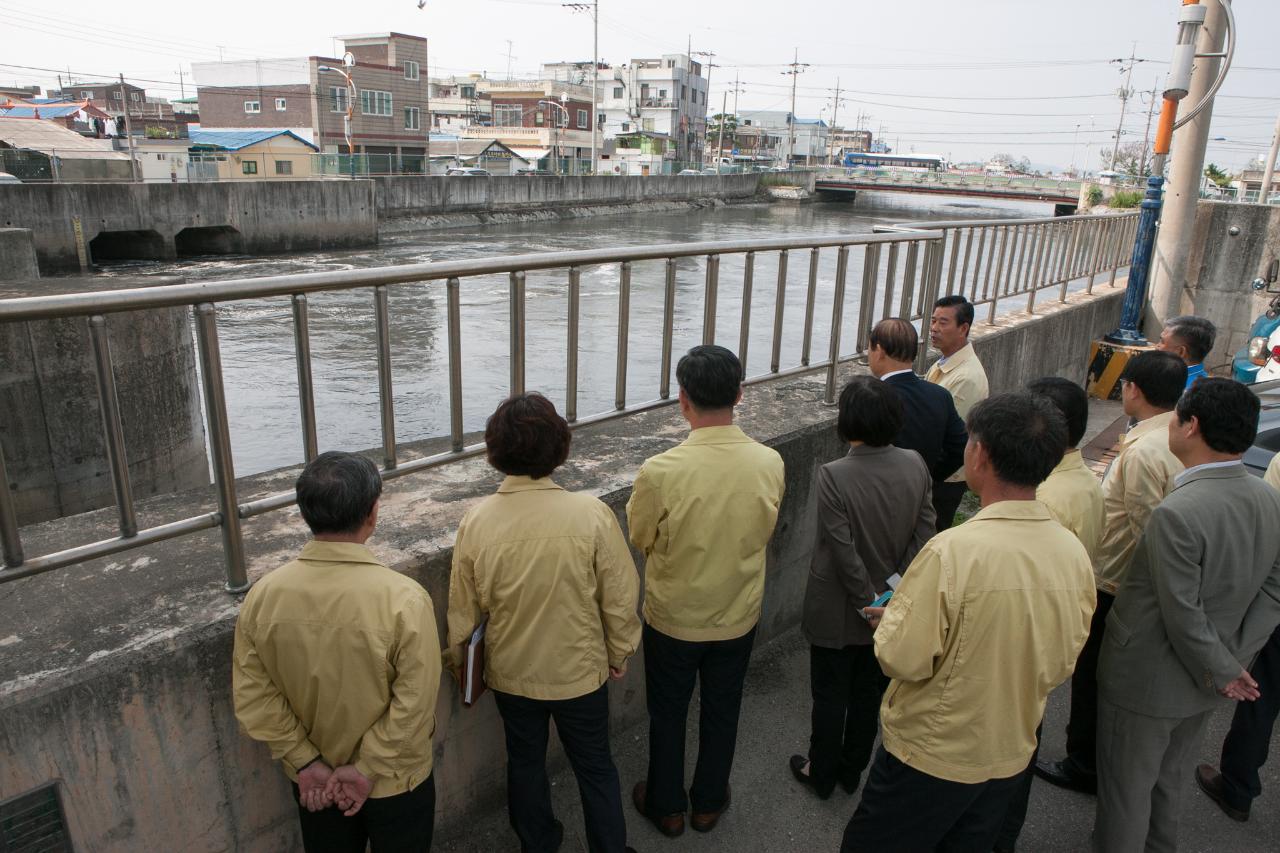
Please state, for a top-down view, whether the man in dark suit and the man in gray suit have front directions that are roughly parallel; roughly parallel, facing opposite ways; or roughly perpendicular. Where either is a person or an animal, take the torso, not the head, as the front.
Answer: roughly parallel

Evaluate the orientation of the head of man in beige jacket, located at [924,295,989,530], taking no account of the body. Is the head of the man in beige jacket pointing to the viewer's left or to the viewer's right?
to the viewer's left

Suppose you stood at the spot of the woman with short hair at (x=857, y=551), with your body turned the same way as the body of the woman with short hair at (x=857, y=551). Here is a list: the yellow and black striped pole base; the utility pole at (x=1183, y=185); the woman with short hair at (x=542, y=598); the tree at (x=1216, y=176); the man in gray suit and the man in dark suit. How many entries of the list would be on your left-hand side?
1

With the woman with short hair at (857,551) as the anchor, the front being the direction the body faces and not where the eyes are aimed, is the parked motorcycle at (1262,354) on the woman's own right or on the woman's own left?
on the woman's own right

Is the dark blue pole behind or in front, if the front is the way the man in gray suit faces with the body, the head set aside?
in front

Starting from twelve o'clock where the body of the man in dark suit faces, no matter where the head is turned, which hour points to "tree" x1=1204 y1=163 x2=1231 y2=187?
The tree is roughly at 2 o'clock from the man in dark suit.

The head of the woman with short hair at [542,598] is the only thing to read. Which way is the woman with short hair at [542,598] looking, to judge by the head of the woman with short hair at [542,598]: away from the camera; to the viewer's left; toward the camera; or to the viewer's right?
away from the camera

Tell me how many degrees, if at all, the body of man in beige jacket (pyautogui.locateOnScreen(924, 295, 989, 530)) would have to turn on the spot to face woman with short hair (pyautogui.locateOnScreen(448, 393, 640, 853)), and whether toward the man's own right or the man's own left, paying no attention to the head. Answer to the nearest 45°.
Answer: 0° — they already face them

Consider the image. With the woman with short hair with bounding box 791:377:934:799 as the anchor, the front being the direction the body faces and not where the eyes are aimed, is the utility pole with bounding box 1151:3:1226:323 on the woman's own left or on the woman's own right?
on the woman's own right

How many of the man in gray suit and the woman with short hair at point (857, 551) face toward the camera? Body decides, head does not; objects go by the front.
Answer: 0

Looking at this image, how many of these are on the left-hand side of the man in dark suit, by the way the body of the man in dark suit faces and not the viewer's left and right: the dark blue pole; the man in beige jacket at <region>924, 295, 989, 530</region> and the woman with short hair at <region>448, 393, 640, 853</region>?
1

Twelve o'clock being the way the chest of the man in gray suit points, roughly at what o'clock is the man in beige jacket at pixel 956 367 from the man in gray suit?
The man in beige jacket is roughly at 12 o'clock from the man in gray suit.

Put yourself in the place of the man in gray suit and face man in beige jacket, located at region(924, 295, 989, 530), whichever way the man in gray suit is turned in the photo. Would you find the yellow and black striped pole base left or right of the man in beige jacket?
right

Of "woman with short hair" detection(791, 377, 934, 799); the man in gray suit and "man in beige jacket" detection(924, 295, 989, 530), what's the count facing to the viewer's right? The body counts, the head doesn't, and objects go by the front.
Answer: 0

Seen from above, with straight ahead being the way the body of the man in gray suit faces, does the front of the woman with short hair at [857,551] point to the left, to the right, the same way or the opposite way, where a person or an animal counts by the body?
the same way

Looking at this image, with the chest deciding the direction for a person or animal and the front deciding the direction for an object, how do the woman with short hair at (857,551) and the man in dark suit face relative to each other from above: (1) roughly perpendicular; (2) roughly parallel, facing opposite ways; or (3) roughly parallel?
roughly parallel

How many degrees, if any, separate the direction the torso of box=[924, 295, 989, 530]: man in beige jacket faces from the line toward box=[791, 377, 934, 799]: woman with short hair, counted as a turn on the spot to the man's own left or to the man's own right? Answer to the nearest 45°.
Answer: approximately 45° to the man's own left

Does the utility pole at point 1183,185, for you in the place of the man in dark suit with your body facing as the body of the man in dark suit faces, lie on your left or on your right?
on your right

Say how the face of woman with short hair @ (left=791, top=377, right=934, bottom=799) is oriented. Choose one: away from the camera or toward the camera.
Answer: away from the camera

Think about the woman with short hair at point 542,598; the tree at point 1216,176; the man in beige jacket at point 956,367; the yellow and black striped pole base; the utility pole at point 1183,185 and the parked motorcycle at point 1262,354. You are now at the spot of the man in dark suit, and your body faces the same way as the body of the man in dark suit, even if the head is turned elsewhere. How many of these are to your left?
1

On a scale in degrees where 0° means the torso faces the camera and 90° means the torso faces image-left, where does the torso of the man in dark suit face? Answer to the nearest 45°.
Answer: approximately 135°

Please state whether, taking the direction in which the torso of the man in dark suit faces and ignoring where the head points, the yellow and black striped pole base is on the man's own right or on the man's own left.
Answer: on the man's own right
